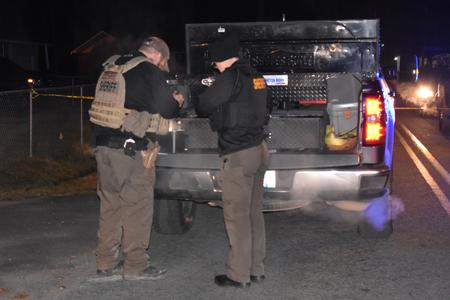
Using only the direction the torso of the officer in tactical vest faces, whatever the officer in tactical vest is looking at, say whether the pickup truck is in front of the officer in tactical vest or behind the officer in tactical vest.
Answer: in front

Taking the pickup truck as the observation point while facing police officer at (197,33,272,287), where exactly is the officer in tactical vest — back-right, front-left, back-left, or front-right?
front-right

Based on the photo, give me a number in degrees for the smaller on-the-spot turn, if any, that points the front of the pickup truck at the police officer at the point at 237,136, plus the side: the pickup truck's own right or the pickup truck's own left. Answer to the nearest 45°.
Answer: approximately 135° to the pickup truck's own left

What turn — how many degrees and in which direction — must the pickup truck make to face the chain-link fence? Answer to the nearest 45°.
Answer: approximately 45° to its left

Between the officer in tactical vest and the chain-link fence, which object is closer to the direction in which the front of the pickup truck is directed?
the chain-link fence

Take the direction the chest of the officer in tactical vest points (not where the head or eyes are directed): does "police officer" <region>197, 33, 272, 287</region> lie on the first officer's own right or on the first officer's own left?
on the first officer's own right

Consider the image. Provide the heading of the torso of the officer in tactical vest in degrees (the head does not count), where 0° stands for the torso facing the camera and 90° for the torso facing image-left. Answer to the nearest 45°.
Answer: approximately 225°

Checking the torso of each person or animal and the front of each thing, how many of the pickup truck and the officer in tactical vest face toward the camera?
0

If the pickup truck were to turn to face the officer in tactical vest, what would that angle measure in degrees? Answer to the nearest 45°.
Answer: approximately 135° to its left

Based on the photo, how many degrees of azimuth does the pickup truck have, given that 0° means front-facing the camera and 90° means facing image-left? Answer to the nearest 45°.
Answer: approximately 180°

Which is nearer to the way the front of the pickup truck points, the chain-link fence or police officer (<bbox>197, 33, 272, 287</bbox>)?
the chain-link fence

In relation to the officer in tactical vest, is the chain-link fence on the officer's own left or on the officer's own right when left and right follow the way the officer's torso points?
on the officer's own left
